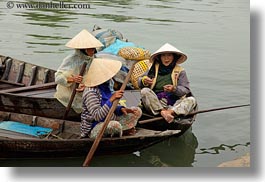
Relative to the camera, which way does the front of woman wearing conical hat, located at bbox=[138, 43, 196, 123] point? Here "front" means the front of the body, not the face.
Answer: toward the camera

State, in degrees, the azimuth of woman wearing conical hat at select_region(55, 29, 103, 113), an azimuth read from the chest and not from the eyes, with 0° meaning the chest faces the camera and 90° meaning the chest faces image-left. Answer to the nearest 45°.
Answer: approximately 315°

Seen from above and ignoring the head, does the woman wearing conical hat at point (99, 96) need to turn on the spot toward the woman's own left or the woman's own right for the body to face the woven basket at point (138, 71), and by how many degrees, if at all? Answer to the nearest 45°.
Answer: approximately 90° to the woman's own left

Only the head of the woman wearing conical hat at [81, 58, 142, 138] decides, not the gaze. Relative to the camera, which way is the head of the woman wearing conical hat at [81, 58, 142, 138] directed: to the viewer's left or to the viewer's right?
to the viewer's right

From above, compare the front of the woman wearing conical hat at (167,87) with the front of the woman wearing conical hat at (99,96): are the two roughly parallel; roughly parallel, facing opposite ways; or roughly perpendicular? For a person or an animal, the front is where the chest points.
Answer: roughly perpendicular

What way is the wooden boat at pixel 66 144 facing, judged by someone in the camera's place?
facing to the right of the viewer

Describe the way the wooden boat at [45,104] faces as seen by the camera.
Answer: facing to the right of the viewer

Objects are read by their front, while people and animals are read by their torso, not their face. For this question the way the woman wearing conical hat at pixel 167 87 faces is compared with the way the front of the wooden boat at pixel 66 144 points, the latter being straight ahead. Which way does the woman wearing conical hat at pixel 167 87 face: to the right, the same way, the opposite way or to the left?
to the right

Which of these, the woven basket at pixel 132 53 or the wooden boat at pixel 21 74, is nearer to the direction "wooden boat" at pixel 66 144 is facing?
the woven basket

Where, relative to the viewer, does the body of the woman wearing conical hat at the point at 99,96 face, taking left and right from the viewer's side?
facing to the right of the viewer

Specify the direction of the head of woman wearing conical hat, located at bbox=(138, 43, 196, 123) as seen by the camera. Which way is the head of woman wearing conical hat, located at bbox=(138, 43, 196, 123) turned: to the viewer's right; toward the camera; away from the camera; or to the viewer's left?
toward the camera
